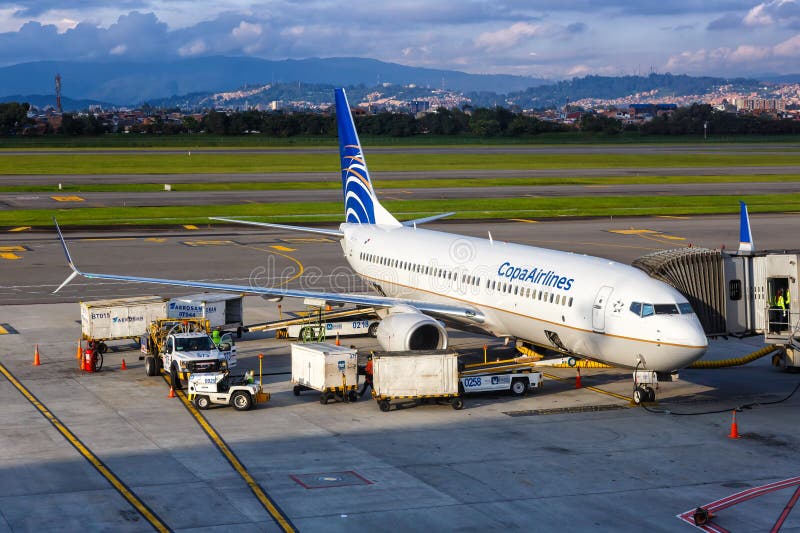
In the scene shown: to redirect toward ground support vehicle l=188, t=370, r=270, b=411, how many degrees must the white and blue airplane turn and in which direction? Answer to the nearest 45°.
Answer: approximately 135° to its right

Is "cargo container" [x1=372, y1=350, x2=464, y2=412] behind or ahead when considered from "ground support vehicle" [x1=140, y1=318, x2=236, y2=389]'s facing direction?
ahead

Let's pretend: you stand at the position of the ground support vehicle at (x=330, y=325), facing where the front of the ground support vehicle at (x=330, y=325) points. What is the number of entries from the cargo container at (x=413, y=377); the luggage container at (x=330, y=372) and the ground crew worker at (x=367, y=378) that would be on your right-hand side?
3

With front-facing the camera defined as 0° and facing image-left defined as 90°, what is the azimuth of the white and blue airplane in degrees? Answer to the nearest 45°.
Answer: approximately 315°

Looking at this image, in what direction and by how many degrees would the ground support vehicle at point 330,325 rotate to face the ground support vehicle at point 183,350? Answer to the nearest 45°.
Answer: approximately 135° to its right

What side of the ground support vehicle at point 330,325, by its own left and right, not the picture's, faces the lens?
right

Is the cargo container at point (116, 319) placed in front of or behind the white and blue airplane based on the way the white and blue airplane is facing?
behind

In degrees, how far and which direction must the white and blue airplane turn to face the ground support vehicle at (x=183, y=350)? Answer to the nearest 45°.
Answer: approximately 135° to its right
